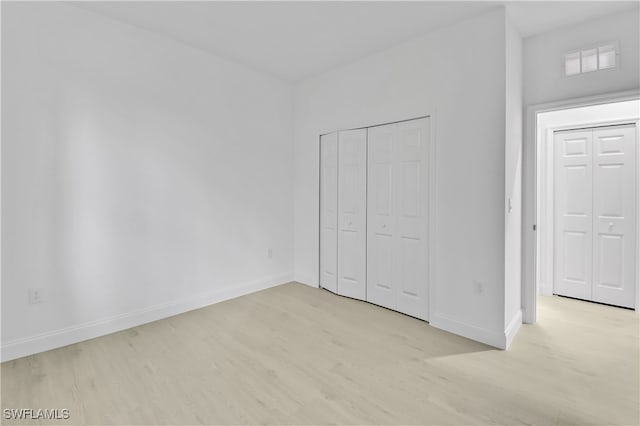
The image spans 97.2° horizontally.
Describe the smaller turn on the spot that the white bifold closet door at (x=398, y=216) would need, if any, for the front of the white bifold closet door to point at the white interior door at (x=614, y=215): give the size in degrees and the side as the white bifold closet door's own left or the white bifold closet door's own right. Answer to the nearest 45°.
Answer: approximately 135° to the white bifold closet door's own left

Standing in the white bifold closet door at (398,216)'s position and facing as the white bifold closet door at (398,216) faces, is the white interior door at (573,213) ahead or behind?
behind

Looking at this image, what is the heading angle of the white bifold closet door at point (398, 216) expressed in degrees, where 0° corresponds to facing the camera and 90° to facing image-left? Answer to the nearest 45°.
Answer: approximately 45°
